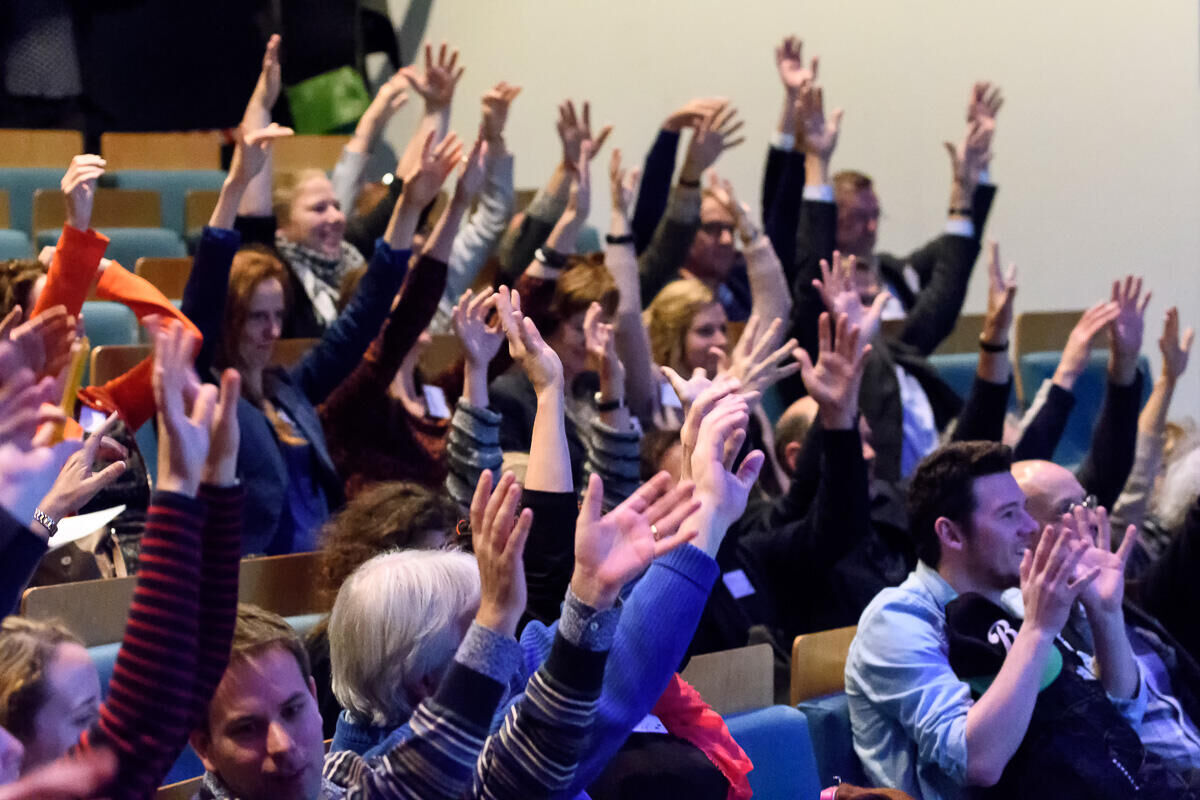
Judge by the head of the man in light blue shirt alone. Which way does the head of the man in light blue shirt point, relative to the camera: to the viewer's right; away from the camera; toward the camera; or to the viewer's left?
to the viewer's right

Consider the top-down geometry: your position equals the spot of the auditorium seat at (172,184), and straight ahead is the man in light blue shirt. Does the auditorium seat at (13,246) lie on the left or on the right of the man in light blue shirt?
right

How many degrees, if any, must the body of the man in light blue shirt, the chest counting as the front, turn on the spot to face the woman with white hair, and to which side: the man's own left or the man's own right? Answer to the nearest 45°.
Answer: approximately 135° to the man's own right

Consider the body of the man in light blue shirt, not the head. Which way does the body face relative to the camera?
to the viewer's right

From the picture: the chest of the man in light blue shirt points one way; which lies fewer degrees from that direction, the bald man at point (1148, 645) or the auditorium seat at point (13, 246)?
the bald man

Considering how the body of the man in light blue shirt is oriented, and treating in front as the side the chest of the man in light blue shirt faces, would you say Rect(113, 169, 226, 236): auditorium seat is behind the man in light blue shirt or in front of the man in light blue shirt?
behind
